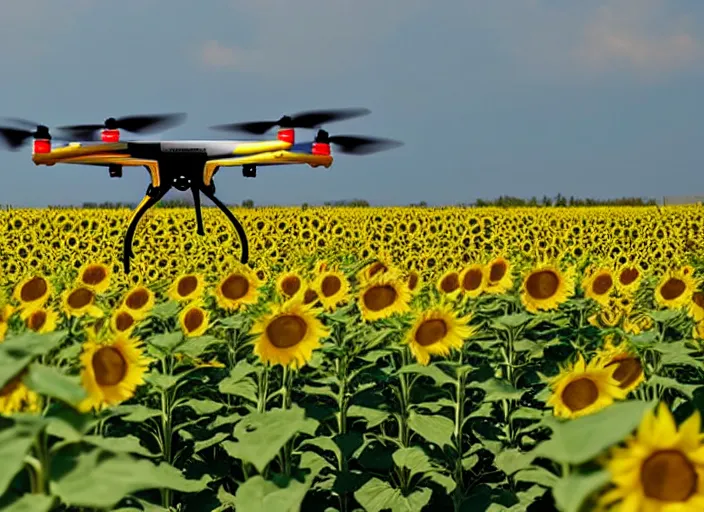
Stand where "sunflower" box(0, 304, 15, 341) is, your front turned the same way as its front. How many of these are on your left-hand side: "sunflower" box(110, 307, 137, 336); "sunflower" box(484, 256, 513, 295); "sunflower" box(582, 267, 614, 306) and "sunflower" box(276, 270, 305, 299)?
4

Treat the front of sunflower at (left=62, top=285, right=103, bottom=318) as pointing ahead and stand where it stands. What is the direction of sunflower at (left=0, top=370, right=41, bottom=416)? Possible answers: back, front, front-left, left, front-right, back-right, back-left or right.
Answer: front

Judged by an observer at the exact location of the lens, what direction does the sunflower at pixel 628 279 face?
facing the viewer

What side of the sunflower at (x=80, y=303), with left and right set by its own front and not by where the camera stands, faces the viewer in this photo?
front

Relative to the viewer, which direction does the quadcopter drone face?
toward the camera

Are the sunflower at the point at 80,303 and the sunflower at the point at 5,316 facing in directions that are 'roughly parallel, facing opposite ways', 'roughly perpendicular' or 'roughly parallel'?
roughly parallel

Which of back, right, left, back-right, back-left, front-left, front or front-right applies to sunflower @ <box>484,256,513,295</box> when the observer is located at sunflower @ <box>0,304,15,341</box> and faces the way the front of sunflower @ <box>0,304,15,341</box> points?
left

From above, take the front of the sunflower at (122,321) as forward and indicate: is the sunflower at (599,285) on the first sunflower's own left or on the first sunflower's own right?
on the first sunflower's own left

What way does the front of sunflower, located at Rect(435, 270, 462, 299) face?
toward the camera

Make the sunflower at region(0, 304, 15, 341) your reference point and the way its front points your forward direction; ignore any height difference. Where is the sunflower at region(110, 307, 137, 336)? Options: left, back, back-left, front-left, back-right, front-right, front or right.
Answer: left

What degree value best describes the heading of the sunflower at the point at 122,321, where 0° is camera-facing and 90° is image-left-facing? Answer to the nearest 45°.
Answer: approximately 0°

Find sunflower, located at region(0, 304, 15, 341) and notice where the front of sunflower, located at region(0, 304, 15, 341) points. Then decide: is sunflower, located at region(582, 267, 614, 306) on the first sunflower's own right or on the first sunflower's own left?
on the first sunflower's own left

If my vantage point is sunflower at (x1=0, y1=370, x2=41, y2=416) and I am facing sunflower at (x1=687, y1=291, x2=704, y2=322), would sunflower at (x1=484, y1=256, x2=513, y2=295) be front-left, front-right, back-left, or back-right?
front-left

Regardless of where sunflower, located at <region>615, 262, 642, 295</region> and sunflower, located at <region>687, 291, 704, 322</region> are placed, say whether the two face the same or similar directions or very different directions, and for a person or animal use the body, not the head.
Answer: same or similar directions
